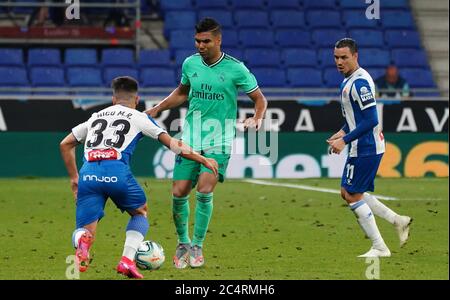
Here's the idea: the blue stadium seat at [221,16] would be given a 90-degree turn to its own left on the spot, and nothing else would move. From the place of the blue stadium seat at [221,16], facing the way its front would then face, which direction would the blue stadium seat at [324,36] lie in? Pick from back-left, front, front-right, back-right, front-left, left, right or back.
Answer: front

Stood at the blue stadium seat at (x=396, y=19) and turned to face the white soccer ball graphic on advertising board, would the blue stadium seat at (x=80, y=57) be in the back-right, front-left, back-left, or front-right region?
front-right

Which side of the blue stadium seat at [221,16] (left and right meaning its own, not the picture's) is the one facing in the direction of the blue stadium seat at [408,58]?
left

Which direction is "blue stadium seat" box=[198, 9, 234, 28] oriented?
toward the camera

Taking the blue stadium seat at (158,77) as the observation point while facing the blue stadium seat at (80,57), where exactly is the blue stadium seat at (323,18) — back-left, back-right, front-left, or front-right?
back-right

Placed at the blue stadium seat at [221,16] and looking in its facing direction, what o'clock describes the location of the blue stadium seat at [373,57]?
the blue stadium seat at [373,57] is roughly at 9 o'clock from the blue stadium seat at [221,16].

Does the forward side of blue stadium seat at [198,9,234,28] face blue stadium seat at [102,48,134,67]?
no

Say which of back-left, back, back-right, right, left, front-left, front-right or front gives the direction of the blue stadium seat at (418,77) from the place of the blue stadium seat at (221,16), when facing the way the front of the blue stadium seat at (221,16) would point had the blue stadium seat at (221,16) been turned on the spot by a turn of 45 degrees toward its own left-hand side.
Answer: front-left

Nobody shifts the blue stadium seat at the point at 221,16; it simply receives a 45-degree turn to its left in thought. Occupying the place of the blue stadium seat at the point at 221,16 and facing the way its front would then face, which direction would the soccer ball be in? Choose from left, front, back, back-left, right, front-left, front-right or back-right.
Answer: front-right

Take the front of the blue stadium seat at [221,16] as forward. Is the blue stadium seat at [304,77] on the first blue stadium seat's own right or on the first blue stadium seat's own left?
on the first blue stadium seat's own left

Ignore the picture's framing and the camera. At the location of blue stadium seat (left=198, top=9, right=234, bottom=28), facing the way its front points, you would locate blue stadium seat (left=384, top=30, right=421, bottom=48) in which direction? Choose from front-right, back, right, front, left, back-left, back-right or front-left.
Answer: left

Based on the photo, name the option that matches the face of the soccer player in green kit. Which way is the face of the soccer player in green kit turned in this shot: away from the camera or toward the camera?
toward the camera

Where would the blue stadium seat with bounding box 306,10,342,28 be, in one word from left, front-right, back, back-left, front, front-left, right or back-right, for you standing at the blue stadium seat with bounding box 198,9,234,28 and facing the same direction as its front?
left

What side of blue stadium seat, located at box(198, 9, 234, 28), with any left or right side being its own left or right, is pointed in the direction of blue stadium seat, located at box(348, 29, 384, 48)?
left

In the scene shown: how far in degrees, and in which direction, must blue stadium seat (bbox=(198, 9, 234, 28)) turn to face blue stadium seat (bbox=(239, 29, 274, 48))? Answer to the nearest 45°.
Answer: approximately 90° to its left

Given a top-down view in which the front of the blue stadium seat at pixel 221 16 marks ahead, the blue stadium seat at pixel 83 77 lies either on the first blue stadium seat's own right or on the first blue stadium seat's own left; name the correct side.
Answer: on the first blue stadium seat's own right
